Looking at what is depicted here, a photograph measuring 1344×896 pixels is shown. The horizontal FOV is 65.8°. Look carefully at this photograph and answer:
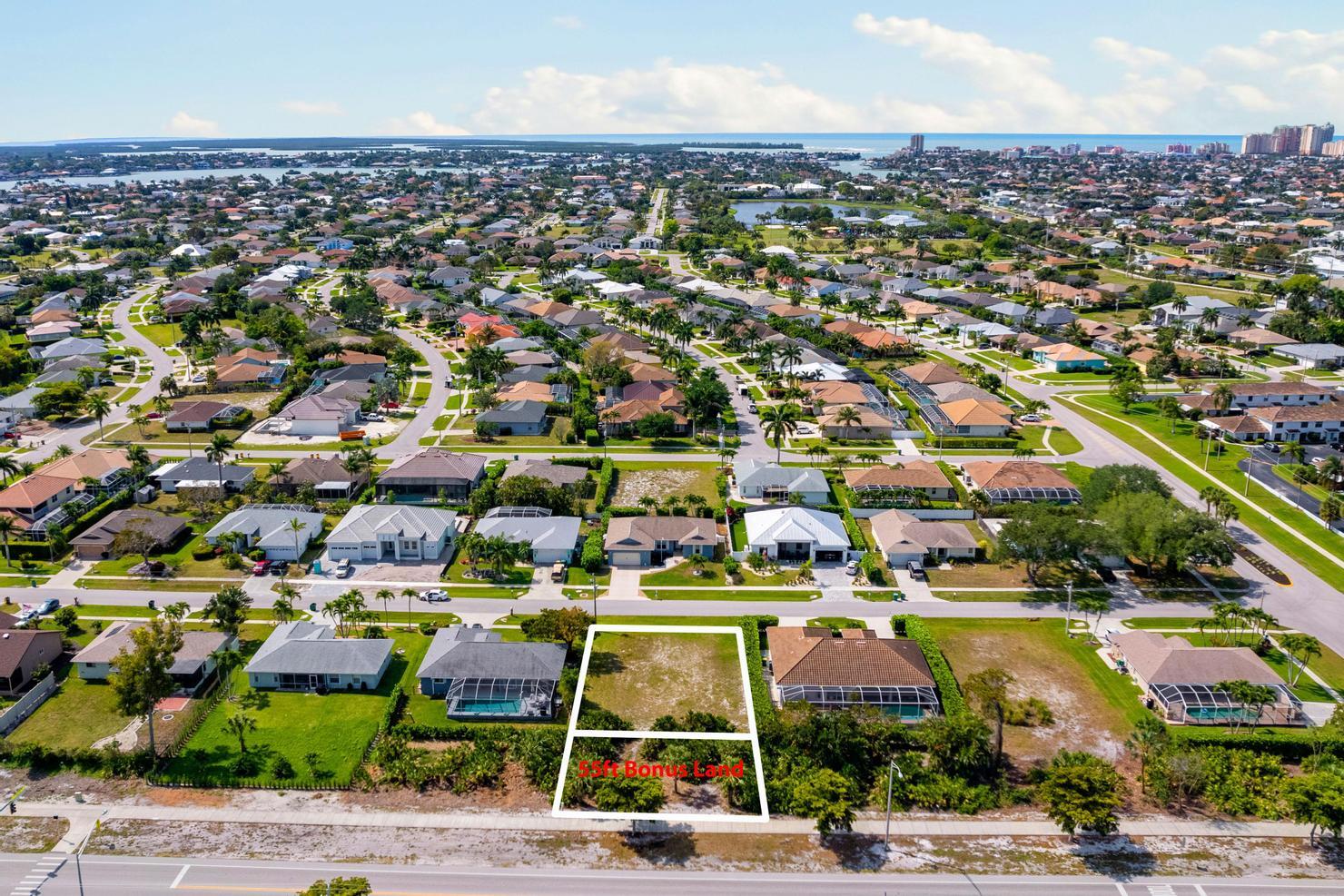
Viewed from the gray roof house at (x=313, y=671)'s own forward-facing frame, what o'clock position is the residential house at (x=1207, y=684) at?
The residential house is roughly at 4 o'clock from the gray roof house.

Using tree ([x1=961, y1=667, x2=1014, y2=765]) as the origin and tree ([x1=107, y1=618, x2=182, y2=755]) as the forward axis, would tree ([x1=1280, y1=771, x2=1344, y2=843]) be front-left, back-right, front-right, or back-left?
back-left

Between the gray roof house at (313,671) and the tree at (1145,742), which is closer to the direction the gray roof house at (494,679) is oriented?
the gray roof house

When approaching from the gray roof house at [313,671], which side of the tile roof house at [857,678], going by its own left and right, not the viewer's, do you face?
left

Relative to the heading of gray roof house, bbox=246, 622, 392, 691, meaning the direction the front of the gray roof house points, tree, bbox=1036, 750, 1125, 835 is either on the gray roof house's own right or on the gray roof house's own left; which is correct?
on the gray roof house's own right

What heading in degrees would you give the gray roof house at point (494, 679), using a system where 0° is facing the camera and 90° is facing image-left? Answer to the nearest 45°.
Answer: approximately 180°

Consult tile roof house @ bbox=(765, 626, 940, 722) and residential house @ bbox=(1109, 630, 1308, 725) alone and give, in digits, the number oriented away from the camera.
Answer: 2

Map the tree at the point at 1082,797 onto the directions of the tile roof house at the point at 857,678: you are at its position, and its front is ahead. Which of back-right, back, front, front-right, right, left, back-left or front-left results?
back-right

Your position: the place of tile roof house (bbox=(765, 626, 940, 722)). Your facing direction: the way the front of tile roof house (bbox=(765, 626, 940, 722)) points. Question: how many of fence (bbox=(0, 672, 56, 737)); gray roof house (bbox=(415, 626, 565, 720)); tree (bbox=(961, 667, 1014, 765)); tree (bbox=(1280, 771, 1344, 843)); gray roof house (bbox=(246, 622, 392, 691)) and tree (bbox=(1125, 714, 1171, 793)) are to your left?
3

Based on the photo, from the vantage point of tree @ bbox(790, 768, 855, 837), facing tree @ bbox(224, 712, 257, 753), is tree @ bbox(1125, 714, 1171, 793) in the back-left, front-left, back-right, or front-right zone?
back-right

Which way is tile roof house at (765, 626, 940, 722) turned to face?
away from the camera

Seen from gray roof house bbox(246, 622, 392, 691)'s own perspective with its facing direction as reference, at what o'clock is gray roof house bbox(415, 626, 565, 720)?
gray roof house bbox(415, 626, 565, 720) is roughly at 4 o'clock from gray roof house bbox(246, 622, 392, 691).

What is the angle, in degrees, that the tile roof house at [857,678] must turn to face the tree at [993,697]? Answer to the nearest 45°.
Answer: approximately 90° to its right
